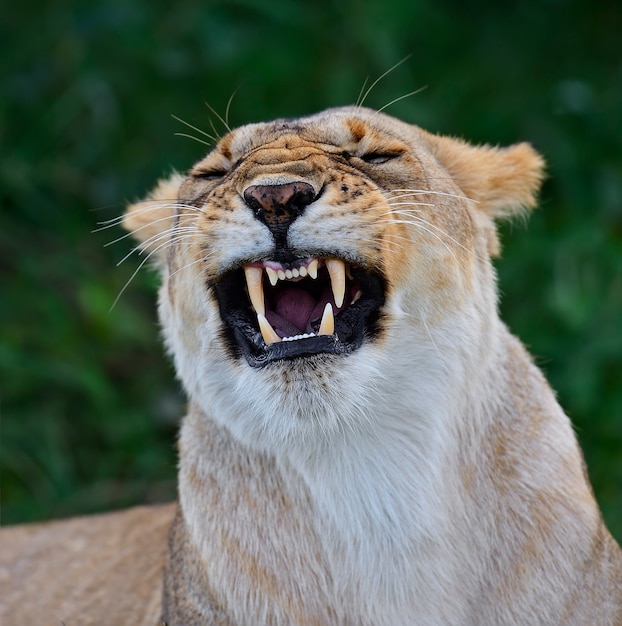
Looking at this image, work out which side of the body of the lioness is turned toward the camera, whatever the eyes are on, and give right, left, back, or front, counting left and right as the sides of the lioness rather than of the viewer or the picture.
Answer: front
